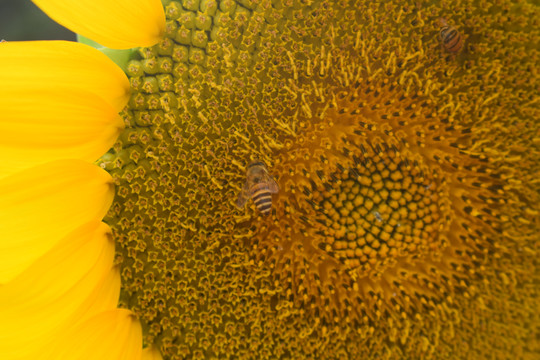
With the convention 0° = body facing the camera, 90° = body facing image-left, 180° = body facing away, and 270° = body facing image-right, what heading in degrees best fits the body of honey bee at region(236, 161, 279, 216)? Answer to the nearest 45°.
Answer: approximately 180°
